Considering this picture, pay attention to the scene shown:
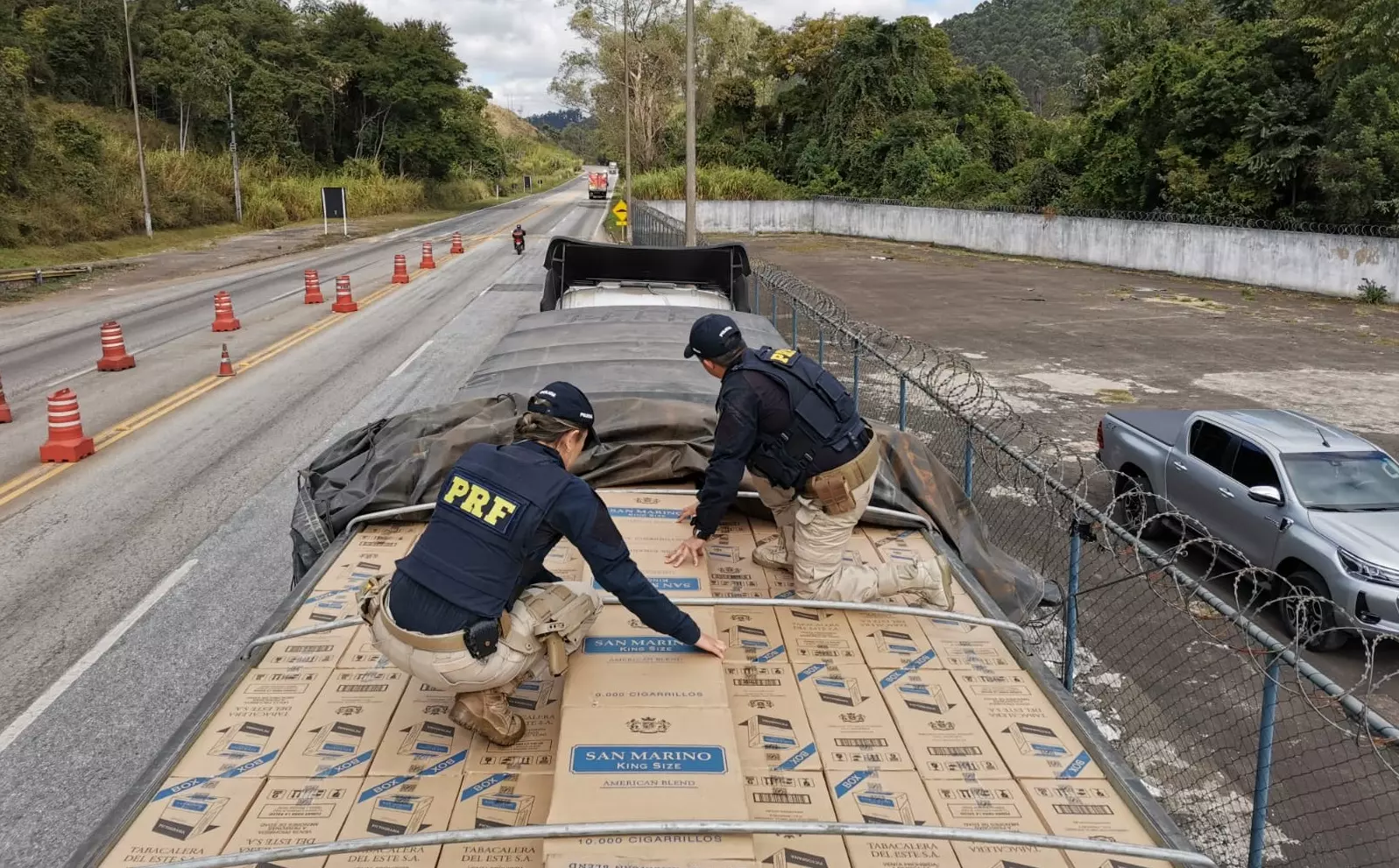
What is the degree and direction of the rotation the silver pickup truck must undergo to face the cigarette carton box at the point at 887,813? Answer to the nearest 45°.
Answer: approximately 45° to its right

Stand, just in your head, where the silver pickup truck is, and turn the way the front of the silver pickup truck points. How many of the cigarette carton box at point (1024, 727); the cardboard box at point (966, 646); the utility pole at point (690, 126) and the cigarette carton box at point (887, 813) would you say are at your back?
1

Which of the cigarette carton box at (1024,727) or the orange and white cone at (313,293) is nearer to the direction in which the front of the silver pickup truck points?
the cigarette carton box

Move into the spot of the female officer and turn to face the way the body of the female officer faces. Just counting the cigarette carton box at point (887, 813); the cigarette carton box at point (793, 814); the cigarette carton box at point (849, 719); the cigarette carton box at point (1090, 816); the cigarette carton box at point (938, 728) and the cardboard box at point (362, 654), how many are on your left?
1

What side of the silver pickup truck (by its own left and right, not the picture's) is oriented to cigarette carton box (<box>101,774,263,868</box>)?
right

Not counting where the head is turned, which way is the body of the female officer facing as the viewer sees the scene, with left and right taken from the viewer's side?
facing away from the viewer and to the right of the viewer

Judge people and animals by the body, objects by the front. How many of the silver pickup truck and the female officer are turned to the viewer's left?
0

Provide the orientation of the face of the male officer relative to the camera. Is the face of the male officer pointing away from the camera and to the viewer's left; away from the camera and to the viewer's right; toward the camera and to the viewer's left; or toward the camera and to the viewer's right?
away from the camera and to the viewer's left

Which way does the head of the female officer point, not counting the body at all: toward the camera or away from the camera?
away from the camera

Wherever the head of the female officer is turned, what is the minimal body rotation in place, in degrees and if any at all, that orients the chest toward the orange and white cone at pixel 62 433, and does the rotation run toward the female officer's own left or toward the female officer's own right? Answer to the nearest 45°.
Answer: approximately 90° to the female officer's own left

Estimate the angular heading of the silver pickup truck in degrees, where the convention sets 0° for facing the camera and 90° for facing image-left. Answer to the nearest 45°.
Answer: approximately 315°

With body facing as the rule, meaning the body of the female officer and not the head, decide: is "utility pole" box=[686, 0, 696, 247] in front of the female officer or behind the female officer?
in front

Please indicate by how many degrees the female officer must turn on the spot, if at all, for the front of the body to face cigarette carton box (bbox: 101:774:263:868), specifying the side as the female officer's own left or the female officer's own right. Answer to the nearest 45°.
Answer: approximately 180°
